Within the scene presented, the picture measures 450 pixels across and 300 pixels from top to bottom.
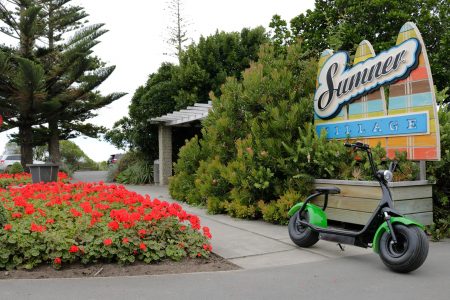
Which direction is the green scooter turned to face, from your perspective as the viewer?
facing the viewer and to the right of the viewer

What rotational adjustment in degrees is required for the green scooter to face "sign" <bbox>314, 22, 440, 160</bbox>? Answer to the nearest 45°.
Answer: approximately 135° to its left

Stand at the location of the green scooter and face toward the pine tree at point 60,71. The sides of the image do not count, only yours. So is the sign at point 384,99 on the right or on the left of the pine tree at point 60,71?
right

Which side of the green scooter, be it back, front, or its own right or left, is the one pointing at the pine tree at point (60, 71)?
back
